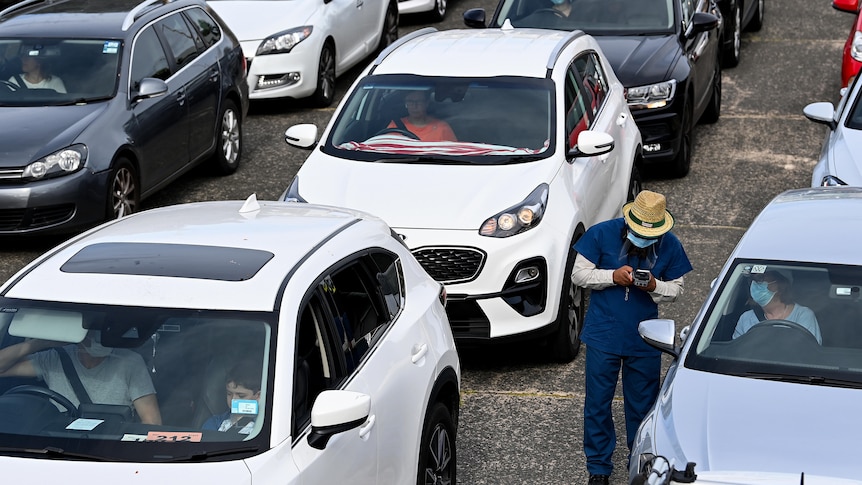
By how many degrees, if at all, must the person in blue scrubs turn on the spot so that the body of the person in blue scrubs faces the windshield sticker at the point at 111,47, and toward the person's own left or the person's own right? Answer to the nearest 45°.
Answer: approximately 135° to the person's own right

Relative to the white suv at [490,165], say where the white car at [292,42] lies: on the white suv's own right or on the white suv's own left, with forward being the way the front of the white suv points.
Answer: on the white suv's own right

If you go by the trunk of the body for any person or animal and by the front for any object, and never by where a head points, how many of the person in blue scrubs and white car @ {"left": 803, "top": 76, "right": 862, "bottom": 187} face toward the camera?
2

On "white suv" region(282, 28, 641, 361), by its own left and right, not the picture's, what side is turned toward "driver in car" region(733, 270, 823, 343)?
left

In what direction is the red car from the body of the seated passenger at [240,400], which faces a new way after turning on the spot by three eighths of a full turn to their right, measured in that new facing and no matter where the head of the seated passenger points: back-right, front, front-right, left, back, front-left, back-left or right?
front-right

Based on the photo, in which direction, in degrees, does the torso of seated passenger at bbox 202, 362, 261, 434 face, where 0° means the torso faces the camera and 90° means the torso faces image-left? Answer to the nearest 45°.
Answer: approximately 45°

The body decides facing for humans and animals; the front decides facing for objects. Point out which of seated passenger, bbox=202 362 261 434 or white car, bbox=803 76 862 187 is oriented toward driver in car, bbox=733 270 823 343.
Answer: the white car

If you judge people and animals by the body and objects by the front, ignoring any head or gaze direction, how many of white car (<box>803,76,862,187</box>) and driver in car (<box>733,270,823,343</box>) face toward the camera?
2

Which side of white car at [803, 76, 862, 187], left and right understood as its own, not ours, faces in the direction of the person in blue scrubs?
front

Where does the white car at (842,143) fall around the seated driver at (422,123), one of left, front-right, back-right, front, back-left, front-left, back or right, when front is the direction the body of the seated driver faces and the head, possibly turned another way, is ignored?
back-left

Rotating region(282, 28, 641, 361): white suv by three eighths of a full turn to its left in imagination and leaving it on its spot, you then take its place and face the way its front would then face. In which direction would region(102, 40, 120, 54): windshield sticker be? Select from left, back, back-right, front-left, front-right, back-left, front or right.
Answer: back-left
